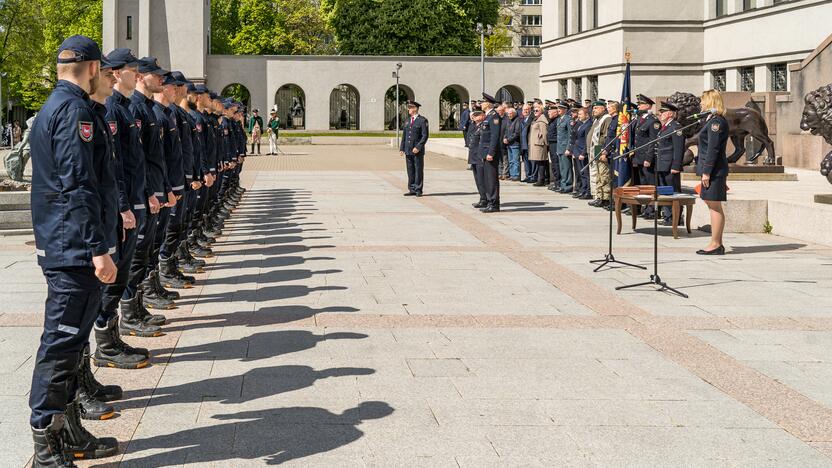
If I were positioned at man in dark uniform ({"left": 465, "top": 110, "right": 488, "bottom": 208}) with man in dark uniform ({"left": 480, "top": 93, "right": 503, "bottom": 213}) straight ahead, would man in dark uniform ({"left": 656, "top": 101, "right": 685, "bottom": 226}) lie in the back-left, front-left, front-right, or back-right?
front-left

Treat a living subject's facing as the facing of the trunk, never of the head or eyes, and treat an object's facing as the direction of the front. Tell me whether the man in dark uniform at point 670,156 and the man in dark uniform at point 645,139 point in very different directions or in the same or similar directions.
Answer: same or similar directions

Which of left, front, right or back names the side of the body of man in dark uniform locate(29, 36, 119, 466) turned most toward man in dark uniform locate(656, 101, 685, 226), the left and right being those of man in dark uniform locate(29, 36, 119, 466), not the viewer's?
front

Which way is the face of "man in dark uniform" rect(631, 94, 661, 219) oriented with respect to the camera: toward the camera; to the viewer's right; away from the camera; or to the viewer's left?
to the viewer's left

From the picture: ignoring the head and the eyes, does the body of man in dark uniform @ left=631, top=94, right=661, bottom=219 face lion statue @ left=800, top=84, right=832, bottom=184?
no

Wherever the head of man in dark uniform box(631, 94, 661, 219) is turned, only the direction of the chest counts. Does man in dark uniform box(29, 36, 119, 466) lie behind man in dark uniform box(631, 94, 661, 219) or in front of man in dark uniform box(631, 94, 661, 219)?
in front

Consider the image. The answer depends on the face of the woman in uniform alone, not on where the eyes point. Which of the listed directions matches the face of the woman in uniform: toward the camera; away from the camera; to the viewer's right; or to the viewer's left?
to the viewer's left

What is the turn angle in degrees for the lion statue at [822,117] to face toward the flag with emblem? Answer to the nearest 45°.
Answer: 0° — it already faces it

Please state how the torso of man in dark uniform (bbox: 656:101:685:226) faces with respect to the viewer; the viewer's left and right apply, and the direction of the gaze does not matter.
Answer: facing the viewer and to the left of the viewer

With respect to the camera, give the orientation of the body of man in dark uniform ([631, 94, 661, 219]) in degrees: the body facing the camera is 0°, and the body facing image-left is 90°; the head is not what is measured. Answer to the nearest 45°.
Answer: approximately 45°

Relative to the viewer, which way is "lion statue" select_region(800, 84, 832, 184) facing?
to the viewer's left
